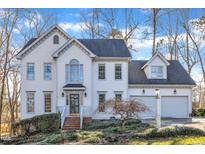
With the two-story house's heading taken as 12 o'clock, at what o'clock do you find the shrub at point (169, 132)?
The shrub is roughly at 10 o'clock from the two-story house.

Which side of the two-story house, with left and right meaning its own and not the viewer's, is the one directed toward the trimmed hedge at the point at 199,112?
left

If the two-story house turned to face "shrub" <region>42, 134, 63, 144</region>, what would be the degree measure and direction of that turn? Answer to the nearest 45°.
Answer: approximately 45° to its right

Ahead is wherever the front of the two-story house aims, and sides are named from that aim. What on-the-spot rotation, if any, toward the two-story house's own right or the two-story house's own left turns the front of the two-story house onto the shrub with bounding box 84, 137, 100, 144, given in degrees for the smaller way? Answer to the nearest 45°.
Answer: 0° — it already faces it

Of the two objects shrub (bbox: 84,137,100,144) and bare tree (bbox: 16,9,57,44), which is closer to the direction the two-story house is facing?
the shrub

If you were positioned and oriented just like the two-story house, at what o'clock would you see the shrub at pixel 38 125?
The shrub is roughly at 2 o'clock from the two-story house.

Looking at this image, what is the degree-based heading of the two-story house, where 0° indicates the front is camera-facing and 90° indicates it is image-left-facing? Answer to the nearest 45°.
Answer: approximately 0°
